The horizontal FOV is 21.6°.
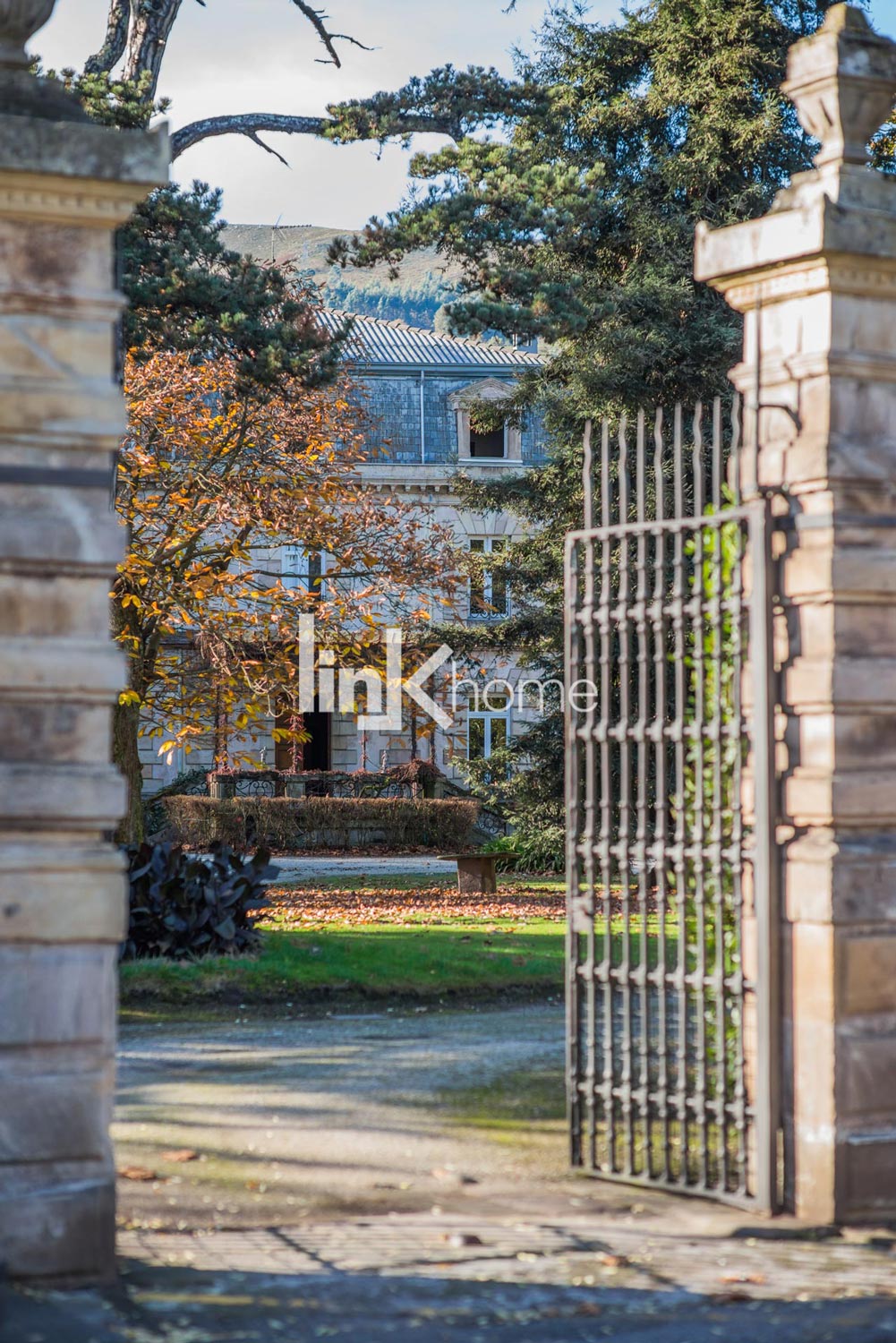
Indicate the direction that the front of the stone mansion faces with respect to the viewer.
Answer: facing the viewer

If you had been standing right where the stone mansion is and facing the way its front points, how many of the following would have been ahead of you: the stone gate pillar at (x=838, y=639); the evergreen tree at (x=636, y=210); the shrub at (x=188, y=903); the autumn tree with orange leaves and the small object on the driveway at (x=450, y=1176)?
5

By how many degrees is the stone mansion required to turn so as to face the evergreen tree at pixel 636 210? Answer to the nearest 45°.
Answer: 0° — it already faces it

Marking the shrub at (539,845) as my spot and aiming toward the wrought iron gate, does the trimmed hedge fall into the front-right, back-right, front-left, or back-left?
back-right

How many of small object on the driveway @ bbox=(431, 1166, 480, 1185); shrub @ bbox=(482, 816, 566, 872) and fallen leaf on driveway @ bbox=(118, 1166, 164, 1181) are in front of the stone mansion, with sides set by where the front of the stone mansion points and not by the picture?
3

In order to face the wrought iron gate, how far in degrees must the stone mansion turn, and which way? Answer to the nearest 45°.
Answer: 0° — it already faces it

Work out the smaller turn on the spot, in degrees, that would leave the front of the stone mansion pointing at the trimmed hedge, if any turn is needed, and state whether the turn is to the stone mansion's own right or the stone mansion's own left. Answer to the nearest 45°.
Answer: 0° — it already faces it

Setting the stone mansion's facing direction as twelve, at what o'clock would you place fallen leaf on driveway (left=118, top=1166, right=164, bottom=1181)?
The fallen leaf on driveway is roughly at 12 o'clock from the stone mansion.

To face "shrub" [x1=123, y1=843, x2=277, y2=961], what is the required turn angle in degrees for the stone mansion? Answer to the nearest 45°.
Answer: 0° — it already faces it

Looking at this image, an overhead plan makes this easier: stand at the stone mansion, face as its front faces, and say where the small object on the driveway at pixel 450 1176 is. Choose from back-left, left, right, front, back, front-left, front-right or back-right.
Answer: front

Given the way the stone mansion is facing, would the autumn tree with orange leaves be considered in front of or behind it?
in front

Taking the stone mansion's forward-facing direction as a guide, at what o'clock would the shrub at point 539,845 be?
The shrub is roughly at 12 o'clock from the stone mansion.

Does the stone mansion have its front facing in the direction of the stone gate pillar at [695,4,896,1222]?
yes
